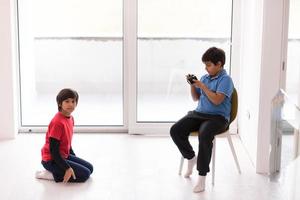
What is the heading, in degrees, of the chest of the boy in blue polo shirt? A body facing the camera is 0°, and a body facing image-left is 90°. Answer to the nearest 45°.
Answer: approximately 45°
